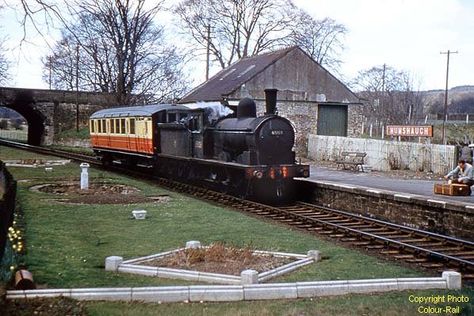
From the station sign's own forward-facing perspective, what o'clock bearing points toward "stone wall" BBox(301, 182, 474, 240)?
The stone wall is roughly at 12 o'clock from the station sign.

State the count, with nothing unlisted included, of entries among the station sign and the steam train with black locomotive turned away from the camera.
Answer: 0

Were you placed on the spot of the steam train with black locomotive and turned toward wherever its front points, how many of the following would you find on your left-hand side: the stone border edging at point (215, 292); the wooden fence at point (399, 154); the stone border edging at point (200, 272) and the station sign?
2

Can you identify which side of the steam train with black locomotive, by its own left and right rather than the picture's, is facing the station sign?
left

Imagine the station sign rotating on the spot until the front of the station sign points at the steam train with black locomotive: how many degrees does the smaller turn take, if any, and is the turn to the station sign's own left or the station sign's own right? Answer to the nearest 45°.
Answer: approximately 45° to the station sign's own right

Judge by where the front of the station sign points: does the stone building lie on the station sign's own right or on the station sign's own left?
on the station sign's own right

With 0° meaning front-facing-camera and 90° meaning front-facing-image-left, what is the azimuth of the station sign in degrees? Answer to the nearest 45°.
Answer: approximately 0°

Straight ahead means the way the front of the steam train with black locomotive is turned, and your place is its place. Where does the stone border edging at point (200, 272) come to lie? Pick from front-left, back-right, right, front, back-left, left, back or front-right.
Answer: front-right

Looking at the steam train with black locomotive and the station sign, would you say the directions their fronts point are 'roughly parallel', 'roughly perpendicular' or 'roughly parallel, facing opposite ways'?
roughly perpendicular

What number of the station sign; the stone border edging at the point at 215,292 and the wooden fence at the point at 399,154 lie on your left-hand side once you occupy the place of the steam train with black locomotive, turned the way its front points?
2

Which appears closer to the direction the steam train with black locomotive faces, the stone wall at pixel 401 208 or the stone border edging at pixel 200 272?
the stone wall

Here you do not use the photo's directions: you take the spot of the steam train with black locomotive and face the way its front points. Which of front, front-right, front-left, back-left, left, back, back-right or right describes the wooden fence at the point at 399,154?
left

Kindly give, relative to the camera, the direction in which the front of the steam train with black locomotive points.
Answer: facing the viewer and to the right of the viewer
